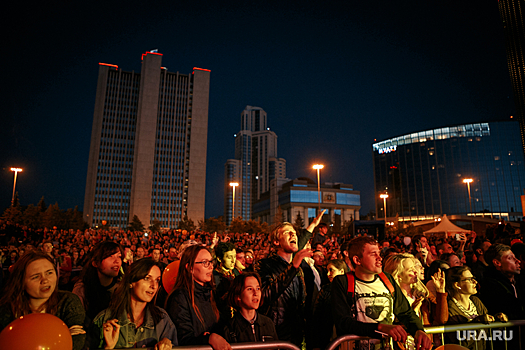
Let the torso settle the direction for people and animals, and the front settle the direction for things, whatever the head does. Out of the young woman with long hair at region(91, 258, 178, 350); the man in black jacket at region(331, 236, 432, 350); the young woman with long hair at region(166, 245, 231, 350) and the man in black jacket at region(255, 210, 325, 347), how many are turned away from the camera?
0

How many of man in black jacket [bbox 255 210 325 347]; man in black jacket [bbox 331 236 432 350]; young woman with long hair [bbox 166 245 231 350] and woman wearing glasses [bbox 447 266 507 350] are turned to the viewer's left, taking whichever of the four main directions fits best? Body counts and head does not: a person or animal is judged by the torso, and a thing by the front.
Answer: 0

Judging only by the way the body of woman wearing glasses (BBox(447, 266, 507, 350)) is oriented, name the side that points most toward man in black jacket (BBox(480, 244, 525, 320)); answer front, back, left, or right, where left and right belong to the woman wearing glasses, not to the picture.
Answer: left

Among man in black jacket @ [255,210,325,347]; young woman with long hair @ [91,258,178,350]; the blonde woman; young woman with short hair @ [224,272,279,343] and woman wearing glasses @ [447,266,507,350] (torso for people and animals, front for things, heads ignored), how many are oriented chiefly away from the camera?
0

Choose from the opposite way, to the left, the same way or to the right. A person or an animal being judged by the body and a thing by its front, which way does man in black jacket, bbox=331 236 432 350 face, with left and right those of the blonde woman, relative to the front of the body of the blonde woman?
the same way

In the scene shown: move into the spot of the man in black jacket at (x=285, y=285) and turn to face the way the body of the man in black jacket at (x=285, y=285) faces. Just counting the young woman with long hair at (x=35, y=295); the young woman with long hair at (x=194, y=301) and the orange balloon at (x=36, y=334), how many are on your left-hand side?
0

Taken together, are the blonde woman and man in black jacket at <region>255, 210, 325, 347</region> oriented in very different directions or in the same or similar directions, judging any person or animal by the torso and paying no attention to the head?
same or similar directions

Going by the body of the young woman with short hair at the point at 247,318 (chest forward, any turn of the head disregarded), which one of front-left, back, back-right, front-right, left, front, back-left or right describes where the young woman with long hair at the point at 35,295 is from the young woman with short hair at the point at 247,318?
back-right

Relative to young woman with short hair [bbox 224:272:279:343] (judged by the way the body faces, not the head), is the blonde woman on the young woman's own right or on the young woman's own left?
on the young woman's own left

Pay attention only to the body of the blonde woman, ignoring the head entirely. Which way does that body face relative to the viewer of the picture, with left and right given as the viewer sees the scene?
facing the viewer and to the right of the viewer

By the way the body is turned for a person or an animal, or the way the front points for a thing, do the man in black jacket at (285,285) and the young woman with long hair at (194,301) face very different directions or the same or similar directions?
same or similar directions

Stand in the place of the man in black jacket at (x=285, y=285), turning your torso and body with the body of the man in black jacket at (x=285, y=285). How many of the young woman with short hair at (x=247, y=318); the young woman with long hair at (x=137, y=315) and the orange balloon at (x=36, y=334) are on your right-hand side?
3

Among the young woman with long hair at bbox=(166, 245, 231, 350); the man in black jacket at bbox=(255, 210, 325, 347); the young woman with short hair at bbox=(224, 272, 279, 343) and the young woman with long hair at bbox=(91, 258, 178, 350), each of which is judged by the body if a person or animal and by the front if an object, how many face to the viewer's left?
0

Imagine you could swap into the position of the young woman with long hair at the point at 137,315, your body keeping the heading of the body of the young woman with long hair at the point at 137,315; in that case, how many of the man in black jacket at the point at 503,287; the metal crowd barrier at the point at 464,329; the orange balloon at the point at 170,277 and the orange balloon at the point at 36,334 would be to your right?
1

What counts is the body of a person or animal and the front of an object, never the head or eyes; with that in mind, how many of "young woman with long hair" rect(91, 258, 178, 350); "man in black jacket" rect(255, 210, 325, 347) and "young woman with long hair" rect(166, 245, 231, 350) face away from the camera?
0

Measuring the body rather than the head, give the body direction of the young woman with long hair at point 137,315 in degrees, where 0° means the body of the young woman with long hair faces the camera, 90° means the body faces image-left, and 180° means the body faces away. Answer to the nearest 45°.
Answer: approximately 315°

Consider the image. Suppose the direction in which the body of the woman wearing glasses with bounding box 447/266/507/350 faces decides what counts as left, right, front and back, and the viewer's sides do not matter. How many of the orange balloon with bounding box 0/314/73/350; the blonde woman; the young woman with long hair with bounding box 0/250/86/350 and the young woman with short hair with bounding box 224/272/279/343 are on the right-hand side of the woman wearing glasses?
4

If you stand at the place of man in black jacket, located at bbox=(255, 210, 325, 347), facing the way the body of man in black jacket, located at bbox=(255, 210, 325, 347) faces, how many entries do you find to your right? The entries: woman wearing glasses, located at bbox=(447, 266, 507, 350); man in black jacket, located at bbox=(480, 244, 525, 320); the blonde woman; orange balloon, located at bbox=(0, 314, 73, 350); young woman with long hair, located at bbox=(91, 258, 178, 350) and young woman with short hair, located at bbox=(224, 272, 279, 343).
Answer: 3

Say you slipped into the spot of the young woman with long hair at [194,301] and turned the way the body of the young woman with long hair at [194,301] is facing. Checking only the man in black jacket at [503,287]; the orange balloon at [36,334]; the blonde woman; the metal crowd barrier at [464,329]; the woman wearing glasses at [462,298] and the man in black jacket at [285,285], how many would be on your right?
1

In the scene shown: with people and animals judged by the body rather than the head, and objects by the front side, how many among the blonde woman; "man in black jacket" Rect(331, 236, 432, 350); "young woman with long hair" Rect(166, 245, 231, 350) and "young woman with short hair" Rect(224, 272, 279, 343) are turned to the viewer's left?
0

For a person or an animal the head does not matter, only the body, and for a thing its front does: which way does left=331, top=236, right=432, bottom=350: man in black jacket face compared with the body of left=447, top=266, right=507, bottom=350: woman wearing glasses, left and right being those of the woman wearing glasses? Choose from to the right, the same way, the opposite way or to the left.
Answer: the same way

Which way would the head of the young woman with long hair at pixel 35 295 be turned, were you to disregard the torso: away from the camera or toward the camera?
toward the camera
